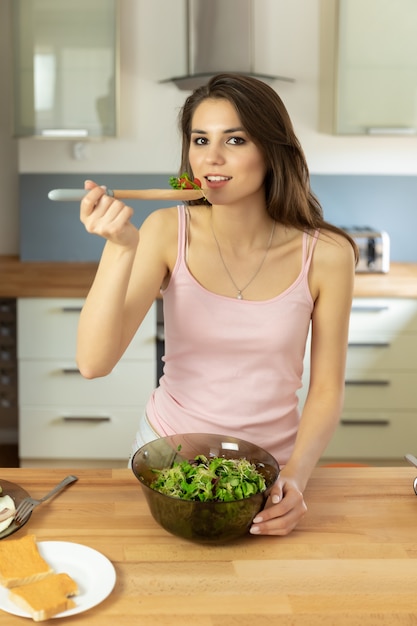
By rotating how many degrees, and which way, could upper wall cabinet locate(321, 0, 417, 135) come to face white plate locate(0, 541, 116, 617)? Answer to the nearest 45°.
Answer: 0° — it already faces it

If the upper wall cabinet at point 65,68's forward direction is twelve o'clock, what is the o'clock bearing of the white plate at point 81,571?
The white plate is roughly at 12 o'clock from the upper wall cabinet.

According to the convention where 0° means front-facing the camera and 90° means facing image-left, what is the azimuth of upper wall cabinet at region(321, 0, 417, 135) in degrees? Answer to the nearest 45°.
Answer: approximately 0°

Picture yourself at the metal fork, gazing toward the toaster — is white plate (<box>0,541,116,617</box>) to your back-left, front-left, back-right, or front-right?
back-right
